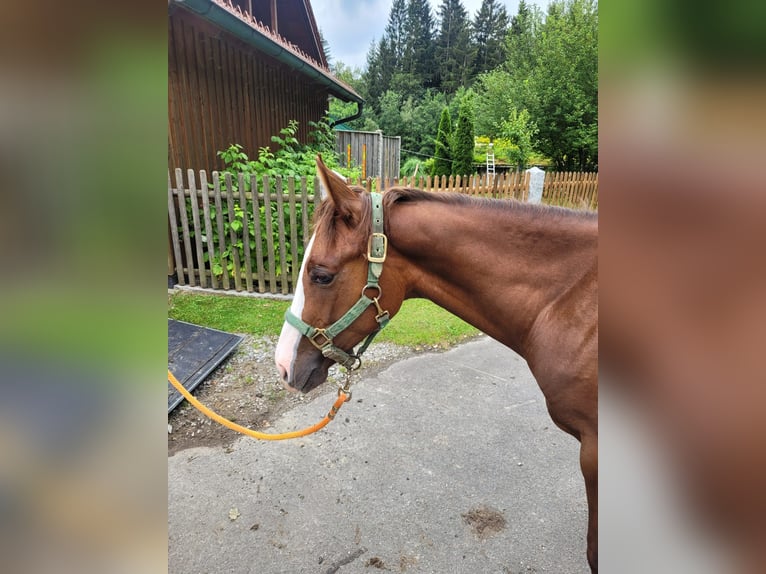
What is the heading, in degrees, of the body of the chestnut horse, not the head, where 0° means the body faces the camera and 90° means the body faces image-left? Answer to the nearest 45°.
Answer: approximately 90°

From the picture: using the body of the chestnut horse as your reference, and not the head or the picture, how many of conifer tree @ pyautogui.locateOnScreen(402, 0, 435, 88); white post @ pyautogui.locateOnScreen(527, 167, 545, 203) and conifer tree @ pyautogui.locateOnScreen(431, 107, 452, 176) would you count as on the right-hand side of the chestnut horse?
3

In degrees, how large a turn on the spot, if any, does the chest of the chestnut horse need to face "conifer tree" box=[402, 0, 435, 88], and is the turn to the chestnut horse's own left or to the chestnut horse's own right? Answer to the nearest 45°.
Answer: approximately 90° to the chestnut horse's own right

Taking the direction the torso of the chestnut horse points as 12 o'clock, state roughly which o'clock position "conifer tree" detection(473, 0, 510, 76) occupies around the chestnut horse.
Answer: The conifer tree is roughly at 3 o'clock from the chestnut horse.

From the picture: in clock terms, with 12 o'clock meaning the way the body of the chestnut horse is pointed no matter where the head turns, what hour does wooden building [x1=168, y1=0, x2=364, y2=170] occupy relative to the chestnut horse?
The wooden building is roughly at 2 o'clock from the chestnut horse.

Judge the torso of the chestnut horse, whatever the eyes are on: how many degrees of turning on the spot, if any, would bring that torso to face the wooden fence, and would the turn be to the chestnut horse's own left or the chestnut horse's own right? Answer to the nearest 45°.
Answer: approximately 45° to the chestnut horse's own right

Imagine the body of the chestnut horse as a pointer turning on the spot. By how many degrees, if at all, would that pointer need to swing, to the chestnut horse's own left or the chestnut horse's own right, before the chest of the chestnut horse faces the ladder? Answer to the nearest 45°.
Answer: approximately 90° to the chestnut horse's own right

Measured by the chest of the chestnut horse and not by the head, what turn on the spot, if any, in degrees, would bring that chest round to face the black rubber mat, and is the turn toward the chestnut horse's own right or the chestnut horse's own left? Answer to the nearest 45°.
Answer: approximately 45° to the chestnut horse's own right
